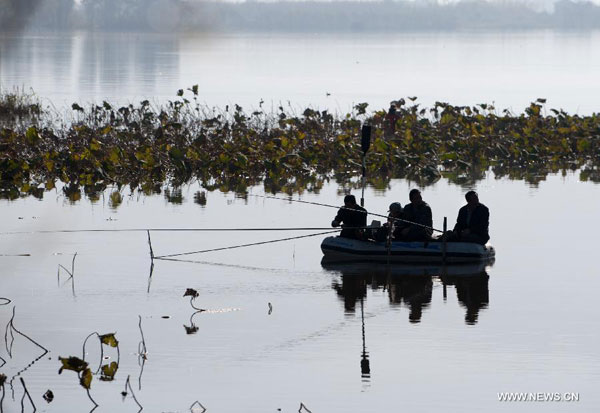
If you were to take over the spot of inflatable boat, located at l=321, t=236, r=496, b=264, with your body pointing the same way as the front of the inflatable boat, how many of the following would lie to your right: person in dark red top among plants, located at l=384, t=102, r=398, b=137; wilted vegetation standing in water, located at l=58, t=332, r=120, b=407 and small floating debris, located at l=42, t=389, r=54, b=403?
1

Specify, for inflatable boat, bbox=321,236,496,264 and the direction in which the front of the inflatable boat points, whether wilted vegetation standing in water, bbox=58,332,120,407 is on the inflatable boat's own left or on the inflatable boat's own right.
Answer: on the inflatable boat's own left

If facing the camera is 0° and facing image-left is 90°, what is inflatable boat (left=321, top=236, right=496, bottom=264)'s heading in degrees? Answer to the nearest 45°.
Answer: approximately 90°

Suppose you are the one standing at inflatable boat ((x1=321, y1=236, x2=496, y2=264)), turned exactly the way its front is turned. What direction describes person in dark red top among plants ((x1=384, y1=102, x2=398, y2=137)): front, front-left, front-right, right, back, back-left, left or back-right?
right
